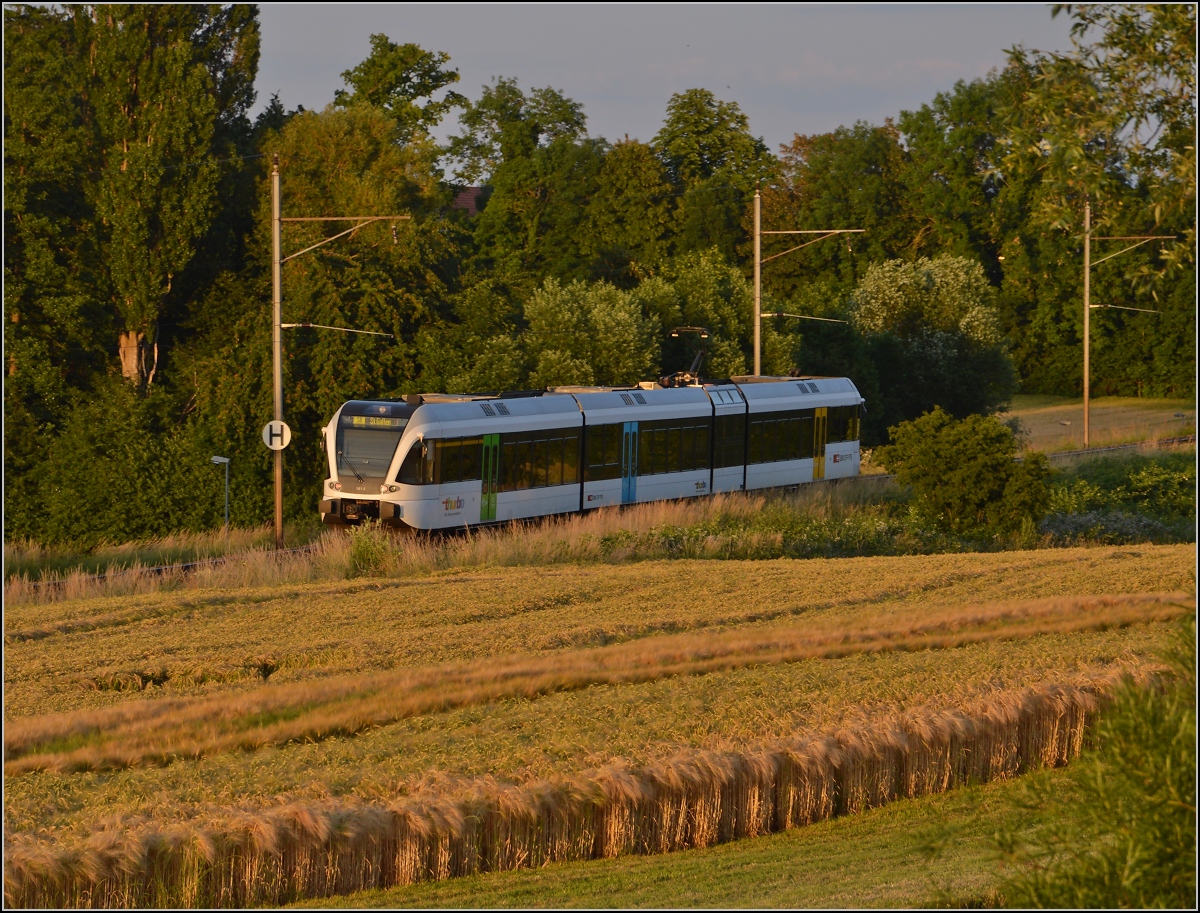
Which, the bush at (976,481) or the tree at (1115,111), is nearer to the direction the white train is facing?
the tree

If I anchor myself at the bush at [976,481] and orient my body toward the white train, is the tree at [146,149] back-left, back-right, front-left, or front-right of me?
front-right

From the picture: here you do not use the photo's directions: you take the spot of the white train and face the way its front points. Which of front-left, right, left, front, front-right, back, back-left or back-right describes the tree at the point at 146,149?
right

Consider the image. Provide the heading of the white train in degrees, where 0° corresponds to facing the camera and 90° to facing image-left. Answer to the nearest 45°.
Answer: approximately 45°

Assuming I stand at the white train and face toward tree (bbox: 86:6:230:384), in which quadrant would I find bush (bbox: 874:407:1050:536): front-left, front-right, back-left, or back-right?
back-right

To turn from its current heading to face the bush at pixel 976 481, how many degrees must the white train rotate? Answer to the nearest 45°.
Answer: approximately 135° to its left

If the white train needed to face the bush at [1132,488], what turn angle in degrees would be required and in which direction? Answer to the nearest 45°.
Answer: approximately 180°

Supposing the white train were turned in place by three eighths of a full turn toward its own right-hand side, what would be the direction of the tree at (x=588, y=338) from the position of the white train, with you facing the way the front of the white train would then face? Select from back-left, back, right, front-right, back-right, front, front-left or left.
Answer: front
